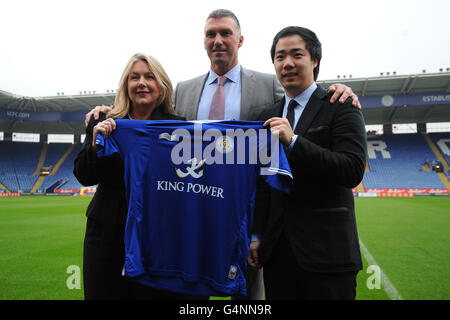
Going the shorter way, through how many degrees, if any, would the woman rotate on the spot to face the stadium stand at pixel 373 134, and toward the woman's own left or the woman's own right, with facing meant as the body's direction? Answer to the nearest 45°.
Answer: approximately 135° to the woman's own left

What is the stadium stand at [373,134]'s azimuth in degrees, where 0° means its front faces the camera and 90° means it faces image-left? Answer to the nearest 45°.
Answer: approximately 0°

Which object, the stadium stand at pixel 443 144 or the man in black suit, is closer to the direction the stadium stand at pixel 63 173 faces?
the man in black suit

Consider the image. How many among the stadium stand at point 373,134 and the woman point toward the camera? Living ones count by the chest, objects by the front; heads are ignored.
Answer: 2

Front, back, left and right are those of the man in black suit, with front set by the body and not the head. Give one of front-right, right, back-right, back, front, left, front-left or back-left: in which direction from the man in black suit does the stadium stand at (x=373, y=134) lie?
back-right

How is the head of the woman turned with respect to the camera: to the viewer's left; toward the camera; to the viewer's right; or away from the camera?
toward the camera

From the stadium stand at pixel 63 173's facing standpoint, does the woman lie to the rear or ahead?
ahead

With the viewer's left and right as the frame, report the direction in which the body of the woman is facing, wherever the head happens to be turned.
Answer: facing the viewer

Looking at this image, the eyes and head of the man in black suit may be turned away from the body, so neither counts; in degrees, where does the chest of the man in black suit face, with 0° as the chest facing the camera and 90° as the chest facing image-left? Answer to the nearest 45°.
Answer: approximately 45°
